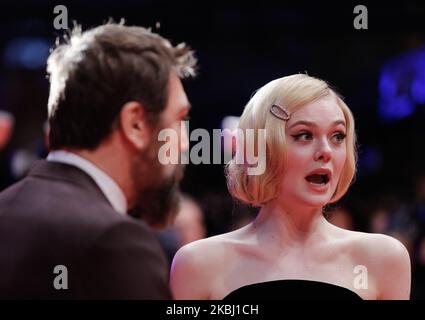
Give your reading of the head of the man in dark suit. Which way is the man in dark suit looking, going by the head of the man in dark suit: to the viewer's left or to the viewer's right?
to the viewer's right

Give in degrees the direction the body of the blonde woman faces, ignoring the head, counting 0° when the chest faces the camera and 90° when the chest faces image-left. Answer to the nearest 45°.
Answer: approximately 0°

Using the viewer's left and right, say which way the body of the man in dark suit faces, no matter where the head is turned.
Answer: facing away from the viewer and to the right of the viewer

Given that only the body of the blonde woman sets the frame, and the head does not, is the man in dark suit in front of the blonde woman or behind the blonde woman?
in front

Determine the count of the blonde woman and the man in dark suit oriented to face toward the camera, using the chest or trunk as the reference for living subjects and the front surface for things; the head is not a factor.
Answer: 1

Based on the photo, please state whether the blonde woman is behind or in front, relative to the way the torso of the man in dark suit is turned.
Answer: in front
